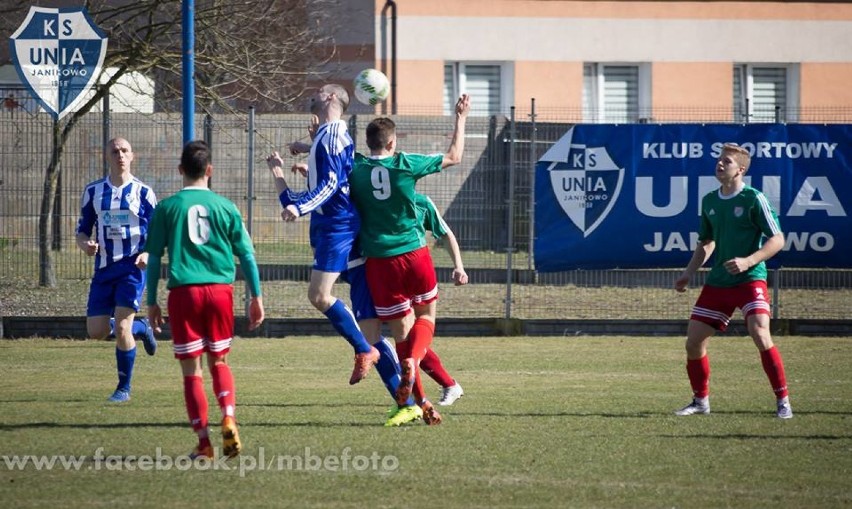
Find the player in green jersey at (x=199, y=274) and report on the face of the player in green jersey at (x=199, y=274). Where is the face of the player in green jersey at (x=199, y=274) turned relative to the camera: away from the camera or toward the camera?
away from the camera

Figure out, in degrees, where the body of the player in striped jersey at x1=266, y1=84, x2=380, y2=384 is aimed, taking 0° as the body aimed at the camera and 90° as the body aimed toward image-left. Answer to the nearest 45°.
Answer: approximately 90°

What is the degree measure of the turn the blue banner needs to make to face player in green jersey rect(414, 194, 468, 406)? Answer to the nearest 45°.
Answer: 0° — it already faces them

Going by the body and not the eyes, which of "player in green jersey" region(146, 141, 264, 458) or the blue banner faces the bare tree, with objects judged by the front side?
the player in green jersey

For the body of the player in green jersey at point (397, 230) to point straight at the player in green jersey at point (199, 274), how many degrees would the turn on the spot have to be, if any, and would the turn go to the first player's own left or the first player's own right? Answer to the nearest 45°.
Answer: approximately 135° to the first player's own left

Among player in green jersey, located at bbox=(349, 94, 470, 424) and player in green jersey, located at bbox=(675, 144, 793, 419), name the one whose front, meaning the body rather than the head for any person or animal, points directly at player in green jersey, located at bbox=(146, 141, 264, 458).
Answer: player in green jersey, located at bbox=(675, 144, 793, 419)

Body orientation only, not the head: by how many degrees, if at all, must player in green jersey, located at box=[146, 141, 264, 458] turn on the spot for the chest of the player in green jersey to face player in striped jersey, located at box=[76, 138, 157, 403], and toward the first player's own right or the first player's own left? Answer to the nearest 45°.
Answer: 0° — they already face them

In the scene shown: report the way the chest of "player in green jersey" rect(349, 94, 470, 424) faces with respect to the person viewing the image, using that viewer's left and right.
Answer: facing away from the viewer

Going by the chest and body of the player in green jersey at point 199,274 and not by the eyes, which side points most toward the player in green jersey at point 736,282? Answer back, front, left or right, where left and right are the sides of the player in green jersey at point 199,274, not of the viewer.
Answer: right
